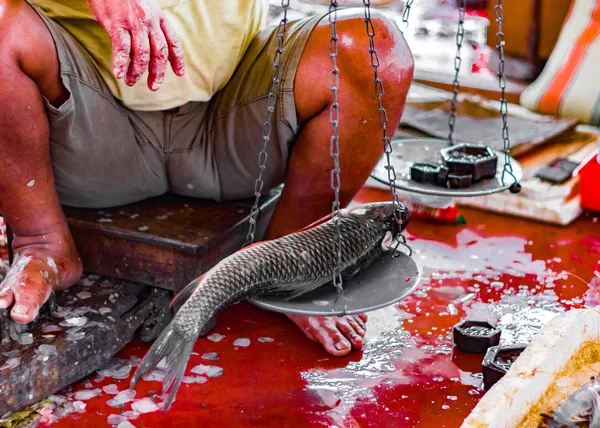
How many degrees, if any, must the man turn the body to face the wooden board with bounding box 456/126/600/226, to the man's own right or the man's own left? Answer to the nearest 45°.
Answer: approximately 135° to the man's own left

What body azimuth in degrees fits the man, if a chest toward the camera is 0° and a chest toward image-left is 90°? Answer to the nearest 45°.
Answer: approximately 0°

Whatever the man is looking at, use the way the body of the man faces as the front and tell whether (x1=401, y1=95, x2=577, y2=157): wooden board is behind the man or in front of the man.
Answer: behind

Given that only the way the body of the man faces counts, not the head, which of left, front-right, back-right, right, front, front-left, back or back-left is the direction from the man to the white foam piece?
front-left
